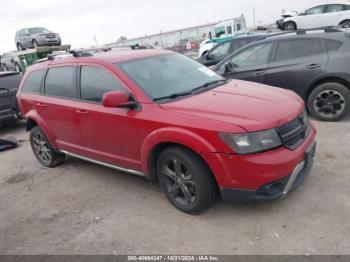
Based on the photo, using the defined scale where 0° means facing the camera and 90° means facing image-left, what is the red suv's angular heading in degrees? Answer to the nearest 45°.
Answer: approximately 315°

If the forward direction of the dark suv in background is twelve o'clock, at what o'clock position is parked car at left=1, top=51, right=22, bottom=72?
The parked car is roughly at 1 o'clock from the dark suv in background.

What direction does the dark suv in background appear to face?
to the viewer's left

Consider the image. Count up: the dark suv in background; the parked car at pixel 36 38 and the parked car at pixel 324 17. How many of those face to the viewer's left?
2

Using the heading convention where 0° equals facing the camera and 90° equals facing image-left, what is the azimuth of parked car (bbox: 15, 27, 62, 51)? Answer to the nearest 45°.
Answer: approximately 315°

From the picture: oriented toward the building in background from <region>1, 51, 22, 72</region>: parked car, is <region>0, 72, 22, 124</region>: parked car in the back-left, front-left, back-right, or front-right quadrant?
back-right

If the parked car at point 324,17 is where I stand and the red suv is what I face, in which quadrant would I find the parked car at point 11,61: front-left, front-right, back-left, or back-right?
front-right

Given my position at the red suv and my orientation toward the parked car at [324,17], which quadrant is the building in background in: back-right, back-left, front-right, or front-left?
front-left

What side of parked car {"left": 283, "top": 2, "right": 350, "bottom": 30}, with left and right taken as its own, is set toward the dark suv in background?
left

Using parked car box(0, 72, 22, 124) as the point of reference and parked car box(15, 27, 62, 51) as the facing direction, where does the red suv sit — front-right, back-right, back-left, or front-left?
back-right

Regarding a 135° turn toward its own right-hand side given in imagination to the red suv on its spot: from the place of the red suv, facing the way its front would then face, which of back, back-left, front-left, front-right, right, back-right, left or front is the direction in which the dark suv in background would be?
back-right

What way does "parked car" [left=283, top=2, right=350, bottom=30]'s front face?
to the viewer's left

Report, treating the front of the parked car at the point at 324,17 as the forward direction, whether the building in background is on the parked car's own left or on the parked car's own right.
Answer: on the parked car's own right

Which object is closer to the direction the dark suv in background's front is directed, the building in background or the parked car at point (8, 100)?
the parked car

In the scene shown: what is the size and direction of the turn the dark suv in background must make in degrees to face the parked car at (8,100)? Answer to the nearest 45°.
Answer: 0° — it already faces it
